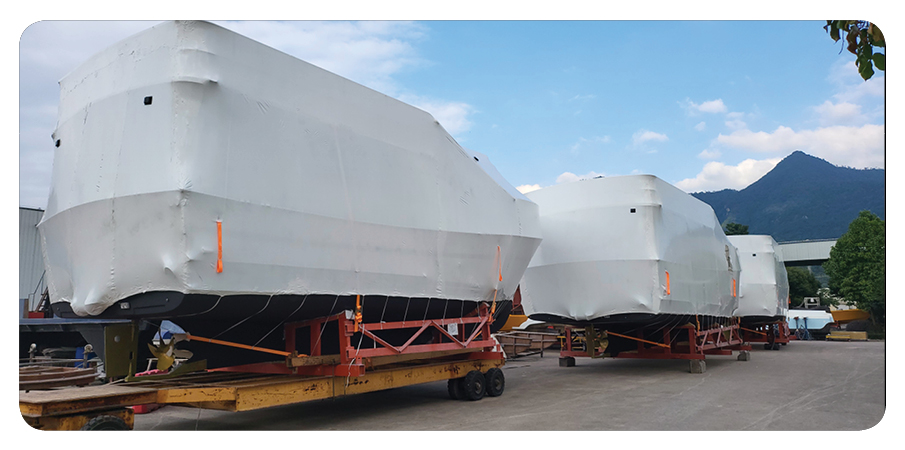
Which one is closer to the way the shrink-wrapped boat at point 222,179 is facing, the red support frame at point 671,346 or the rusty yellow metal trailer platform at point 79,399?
the red support frame

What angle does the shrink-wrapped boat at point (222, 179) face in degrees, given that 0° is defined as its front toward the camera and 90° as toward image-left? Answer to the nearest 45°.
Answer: approximately 225°

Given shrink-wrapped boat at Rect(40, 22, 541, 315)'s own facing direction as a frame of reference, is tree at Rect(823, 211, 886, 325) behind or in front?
in front

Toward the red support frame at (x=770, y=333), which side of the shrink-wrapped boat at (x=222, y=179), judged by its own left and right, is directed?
front

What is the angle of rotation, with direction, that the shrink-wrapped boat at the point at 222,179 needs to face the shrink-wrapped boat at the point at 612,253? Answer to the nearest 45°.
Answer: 0° — it already faces it

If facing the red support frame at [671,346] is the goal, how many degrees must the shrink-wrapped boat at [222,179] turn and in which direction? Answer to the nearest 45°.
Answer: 0° — it already faces it
